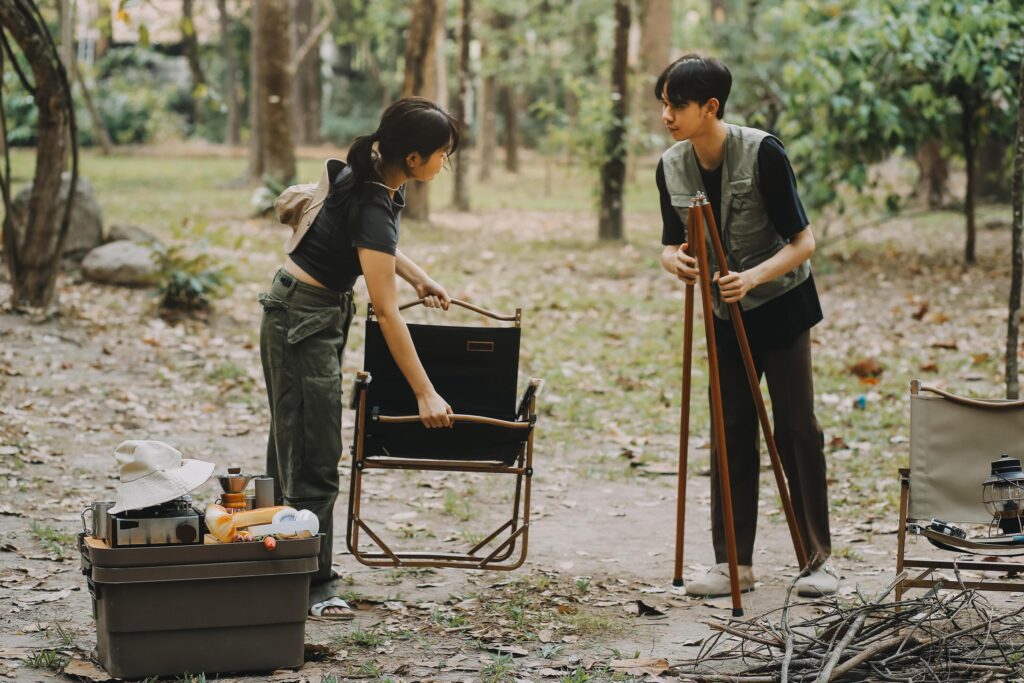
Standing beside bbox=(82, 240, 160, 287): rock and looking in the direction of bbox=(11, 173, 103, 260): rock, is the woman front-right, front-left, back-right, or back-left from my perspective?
back-left

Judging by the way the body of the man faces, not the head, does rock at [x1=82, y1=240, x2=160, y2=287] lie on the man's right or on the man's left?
on the man's right

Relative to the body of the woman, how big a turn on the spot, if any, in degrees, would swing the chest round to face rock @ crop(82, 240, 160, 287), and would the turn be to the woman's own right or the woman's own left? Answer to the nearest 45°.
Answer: approximately 90° to the woman's own left

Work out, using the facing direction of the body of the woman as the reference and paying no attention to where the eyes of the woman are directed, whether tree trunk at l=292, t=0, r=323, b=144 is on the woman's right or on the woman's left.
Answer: on the woman's left

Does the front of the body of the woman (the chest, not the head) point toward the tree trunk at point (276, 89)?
no

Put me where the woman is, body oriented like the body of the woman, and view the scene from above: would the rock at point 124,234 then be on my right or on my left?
on my left

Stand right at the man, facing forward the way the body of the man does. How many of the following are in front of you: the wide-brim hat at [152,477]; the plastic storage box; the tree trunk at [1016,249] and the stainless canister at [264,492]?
3

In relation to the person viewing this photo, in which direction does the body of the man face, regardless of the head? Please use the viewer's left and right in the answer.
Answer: facing the viewer and to the left of the viewer

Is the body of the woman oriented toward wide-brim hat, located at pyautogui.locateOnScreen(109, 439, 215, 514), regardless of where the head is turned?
no

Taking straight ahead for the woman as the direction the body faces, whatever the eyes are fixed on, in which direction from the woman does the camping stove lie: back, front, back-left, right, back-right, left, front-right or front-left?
back-right

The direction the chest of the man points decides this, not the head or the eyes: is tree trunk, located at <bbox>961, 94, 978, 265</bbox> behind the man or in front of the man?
behind

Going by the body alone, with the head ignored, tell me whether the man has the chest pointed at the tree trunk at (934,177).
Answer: no

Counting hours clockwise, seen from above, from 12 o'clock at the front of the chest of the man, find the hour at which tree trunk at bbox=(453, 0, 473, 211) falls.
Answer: The tree trunk is roughly at 4 o'clock from the man.

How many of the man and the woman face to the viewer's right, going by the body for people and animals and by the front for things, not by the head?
1

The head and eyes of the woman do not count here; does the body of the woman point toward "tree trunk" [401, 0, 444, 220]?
no

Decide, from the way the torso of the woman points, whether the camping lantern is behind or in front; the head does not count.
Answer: in front

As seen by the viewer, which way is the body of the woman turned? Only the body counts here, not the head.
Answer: to the viewer's right

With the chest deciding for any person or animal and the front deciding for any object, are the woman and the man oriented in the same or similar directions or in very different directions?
very different directions

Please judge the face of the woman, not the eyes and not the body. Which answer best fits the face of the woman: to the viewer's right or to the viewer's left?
to the viewer's right

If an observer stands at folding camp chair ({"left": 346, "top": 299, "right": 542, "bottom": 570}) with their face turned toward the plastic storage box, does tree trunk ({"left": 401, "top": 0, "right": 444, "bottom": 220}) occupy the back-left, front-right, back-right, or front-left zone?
back-right

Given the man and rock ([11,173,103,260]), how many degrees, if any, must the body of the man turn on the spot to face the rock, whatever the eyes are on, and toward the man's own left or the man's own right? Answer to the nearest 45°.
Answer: approximately 90° to the man's own right
